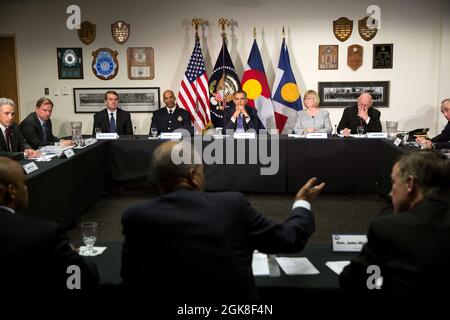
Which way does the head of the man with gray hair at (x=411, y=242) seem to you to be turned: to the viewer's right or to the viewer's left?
to the viewer's left

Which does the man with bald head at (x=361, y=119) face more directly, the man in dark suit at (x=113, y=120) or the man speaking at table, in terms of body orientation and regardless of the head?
the man speaking at table

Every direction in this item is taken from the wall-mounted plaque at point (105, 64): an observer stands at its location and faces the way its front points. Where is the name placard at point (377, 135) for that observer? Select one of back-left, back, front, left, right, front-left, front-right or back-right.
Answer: front-left

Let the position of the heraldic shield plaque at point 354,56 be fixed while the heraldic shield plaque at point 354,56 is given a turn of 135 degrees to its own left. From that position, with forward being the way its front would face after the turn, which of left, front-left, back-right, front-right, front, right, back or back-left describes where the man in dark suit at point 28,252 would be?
back-right

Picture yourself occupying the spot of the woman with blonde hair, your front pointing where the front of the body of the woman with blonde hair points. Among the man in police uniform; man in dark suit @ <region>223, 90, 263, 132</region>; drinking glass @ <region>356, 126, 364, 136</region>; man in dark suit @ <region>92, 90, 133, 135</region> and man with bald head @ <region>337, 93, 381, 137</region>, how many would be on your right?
3

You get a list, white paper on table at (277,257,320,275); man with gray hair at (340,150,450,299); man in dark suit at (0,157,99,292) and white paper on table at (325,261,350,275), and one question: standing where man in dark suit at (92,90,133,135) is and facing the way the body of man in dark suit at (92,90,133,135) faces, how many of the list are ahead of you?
4

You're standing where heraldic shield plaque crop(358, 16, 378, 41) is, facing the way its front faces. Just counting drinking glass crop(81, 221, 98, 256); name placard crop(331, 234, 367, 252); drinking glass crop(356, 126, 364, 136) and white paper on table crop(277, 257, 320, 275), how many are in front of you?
4

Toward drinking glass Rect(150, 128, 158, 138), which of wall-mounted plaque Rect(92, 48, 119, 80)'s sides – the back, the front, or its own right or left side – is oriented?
front

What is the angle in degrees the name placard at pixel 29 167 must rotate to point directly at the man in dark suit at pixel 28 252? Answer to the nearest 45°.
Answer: approximately 45° to its right
